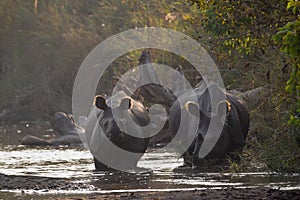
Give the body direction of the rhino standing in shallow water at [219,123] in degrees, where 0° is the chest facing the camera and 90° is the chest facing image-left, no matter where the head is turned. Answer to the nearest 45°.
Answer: approximately 45°

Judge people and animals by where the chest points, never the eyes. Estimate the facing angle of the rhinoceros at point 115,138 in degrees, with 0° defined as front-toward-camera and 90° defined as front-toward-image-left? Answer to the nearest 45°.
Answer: approximately 0°
